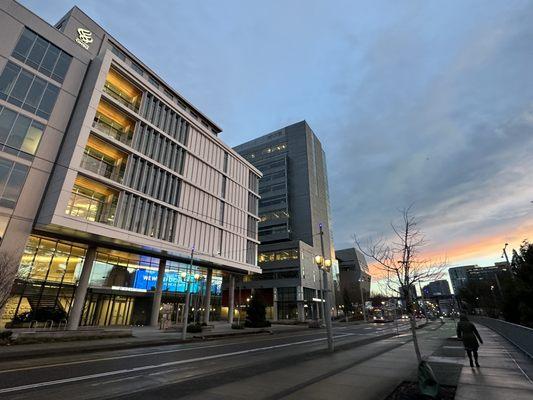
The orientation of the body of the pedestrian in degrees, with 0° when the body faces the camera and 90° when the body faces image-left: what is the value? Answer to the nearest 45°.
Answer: approximately 180°

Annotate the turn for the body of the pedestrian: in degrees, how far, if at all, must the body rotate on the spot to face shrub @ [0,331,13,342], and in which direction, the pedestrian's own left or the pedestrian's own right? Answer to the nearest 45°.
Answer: approximately 90° to the pedestrian's own left

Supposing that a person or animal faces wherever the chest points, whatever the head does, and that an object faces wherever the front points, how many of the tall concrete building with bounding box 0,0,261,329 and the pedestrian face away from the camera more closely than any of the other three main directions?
1

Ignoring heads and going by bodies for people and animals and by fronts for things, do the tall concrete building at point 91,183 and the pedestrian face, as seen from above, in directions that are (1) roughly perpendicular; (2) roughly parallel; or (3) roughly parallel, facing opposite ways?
roughly perpendicular

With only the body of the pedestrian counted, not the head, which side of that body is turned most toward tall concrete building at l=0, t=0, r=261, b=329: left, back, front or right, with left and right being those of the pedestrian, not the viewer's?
left

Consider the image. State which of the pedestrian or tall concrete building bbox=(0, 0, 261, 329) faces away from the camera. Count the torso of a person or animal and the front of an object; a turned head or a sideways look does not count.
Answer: the pedestrian
